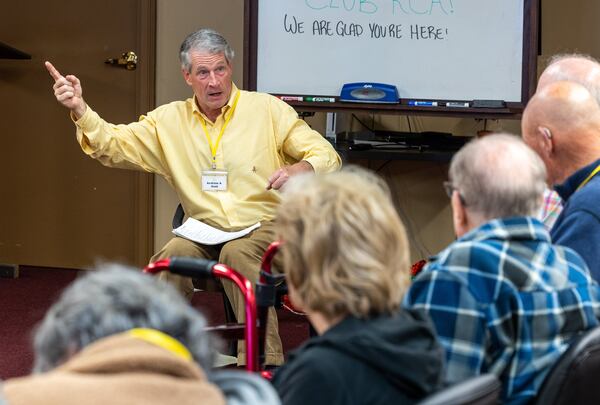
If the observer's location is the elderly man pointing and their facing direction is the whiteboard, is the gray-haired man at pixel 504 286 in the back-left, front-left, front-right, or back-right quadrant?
back-right

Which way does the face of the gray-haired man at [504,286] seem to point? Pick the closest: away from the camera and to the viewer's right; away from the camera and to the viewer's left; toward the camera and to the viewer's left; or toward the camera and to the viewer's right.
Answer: away from the camera and to the viewer's left

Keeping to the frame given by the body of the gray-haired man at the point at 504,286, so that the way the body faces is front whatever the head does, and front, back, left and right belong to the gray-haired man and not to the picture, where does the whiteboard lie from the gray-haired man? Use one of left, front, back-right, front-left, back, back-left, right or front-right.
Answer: front-right

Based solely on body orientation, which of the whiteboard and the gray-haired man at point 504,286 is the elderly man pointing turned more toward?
the gray-haired man

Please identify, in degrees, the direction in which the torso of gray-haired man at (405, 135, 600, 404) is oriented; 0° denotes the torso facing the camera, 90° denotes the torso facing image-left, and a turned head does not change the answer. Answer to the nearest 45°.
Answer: approximately 135°

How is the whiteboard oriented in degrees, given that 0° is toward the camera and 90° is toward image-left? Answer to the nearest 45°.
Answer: approximately 0°

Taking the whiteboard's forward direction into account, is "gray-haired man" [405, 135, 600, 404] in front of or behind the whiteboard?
in front

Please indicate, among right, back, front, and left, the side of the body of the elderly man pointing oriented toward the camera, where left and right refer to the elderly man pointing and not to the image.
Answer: front

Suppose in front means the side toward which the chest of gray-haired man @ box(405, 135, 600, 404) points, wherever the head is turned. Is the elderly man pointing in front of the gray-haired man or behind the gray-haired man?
in front
